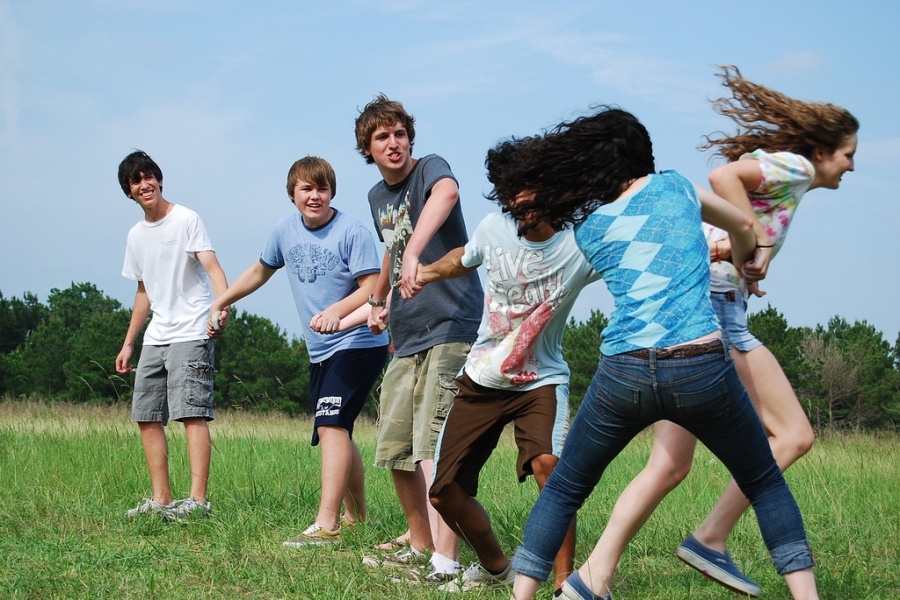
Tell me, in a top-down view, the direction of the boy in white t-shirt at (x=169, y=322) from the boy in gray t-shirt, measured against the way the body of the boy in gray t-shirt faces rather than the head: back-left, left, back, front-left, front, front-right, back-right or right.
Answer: right

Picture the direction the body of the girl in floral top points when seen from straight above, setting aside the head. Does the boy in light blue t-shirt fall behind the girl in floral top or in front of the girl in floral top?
behind

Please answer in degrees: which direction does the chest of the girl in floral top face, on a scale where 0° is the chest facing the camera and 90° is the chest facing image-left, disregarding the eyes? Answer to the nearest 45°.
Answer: approximately 270°

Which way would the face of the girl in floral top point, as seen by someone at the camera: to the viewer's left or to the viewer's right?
to the viewer's right

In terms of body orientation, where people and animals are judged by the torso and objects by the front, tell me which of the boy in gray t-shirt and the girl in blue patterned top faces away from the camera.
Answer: the girl in blue patterned top

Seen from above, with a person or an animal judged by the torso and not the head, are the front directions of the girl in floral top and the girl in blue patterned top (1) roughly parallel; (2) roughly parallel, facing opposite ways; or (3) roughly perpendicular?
roughly perpendicular

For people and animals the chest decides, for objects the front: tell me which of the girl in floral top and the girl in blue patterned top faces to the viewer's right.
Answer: the girl in floral top

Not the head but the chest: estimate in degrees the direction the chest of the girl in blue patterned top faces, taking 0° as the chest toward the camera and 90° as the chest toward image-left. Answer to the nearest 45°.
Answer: approximately 180°

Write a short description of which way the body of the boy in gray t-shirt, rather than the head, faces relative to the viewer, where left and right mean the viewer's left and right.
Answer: facing the viewer and to the left of the viewer

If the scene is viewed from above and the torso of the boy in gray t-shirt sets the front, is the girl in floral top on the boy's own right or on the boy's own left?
on the boy's own left

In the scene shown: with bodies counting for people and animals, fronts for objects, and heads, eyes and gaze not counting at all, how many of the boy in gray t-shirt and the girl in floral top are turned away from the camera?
0

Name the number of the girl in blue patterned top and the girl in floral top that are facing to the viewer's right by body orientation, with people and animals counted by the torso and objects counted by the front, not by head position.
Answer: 1
